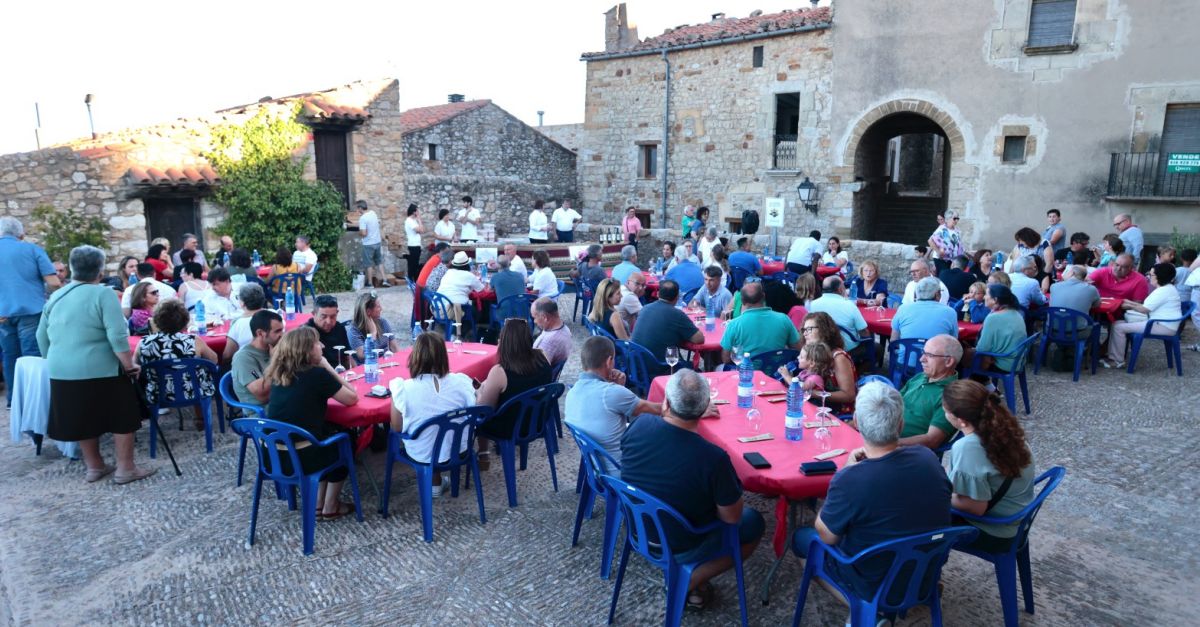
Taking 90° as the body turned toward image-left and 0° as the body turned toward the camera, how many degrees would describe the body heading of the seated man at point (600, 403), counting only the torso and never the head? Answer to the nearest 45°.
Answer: approximately 225°

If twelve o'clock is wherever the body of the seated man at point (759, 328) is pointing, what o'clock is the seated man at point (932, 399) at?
the seated man at point (932, 399) is roughly at 5 o'clock from the seated man at point (759, 328).

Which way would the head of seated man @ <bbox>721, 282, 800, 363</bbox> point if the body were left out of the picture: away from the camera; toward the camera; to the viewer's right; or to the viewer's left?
away from the camera

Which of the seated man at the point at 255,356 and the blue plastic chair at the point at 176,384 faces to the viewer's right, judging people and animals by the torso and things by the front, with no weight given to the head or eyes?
the seated man

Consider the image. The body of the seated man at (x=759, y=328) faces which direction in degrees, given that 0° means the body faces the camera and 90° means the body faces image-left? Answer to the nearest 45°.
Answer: approximately 180°

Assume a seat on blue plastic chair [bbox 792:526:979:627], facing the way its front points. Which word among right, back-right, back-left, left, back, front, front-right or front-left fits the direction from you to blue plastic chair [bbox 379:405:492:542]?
front-left

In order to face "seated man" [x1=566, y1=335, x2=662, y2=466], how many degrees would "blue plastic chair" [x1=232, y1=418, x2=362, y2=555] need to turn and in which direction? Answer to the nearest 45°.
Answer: approximately 90° to its right

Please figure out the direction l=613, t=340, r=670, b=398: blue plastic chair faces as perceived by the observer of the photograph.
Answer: facing away from the viewer and to the right of the viewer

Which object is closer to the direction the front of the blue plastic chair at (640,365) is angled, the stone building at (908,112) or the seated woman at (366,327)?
the stone building

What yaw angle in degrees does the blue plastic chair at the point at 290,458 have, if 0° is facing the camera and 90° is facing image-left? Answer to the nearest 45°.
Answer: approximately 225°

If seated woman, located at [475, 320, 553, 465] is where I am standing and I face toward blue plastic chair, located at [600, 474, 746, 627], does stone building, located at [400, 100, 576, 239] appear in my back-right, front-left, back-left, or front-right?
back-left

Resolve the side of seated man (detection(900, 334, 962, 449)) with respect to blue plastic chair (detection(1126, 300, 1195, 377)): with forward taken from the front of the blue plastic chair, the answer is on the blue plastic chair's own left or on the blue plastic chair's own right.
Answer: on the blue plastic chair's own left

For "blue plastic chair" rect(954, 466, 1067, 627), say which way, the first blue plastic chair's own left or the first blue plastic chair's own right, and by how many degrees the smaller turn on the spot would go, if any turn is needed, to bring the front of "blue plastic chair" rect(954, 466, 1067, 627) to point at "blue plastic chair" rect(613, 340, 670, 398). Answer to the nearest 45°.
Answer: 0° — it already faces it

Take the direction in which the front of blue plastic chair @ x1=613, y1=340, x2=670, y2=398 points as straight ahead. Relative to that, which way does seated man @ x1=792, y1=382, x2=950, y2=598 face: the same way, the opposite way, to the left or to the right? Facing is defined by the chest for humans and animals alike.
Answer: to the left

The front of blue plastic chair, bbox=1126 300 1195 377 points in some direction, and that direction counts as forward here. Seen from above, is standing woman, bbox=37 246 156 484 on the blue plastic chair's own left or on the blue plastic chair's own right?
on the blue plastic chair's own left

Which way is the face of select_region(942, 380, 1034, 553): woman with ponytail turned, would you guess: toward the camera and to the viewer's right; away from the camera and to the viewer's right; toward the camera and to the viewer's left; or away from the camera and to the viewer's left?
away from the camera and to the viewer's left

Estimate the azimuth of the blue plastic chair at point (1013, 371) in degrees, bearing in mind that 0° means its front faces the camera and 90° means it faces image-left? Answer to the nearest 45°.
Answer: approximately 135°

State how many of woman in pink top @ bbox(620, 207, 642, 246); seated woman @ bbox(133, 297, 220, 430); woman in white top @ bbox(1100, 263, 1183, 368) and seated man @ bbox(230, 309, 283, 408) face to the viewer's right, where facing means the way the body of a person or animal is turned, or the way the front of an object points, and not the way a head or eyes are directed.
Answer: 1
